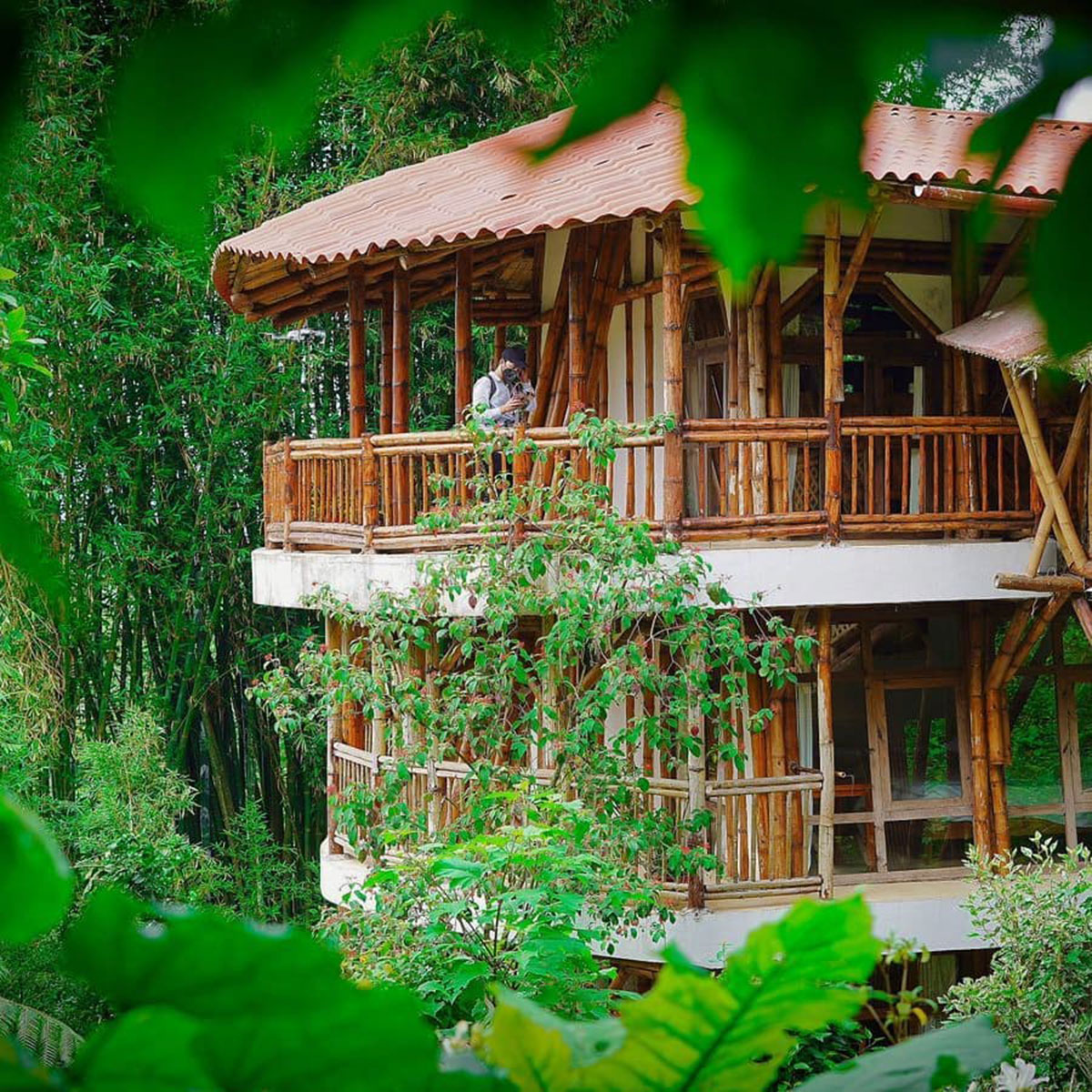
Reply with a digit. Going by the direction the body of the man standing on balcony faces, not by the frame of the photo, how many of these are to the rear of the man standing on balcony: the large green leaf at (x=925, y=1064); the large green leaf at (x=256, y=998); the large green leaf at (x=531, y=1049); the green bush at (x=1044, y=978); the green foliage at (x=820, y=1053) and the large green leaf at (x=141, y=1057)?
0

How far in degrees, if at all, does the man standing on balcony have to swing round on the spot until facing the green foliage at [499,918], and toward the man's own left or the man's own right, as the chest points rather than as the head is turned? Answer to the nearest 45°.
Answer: approximately 45° to the man's own right

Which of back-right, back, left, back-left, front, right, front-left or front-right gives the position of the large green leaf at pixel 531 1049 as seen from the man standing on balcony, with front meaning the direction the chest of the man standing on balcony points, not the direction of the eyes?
front-right

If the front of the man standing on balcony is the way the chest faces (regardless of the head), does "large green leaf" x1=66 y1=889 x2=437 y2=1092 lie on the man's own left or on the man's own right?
on the man's own right

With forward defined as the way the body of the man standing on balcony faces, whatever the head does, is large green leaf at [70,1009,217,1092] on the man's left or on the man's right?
on the man's right

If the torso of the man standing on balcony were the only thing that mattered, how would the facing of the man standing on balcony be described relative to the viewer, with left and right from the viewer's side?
facing the viewer and to the right of the viewer

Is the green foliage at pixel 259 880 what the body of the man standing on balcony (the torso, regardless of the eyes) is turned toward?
no

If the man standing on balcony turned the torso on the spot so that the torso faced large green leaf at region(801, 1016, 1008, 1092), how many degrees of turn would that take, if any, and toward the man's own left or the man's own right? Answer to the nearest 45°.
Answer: approximately 45° to the man's own right

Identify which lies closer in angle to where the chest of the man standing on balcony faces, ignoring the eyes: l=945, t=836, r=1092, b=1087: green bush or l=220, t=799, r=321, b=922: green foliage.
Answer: the green bush

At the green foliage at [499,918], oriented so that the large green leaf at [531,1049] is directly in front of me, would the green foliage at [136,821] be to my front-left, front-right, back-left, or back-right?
back-right

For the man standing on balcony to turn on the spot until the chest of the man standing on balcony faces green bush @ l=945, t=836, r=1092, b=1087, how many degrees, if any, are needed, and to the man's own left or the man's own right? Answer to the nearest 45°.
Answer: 0° — they already face it
